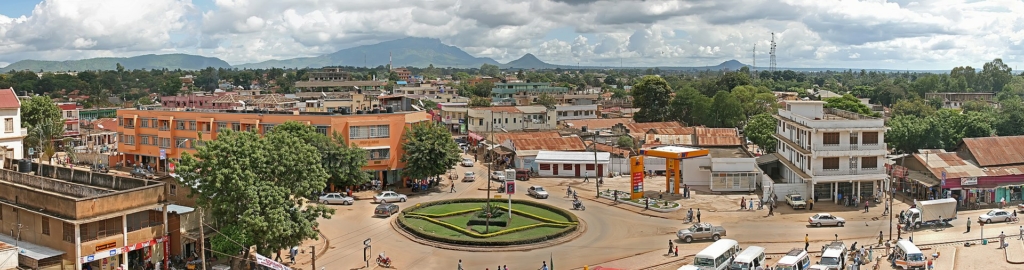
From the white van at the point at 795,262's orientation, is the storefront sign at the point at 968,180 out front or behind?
behind

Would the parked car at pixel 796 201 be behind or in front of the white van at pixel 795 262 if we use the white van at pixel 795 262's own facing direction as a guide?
behind

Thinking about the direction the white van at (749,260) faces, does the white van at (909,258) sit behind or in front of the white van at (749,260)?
behind

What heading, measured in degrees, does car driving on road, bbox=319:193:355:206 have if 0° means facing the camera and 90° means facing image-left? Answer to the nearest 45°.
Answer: approximately 270°

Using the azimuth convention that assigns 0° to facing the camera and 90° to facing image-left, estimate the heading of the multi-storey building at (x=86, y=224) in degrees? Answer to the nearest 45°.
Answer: approximately 315°

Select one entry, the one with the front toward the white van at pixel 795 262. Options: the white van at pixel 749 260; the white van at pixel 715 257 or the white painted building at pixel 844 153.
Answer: the white painted building

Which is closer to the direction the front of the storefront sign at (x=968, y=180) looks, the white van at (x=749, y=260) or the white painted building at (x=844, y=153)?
the white van

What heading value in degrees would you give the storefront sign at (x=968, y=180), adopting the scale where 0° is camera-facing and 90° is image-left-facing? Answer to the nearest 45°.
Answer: approximately 0°

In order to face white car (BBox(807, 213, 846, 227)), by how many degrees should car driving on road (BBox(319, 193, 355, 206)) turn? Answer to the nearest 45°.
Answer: approximately 45° to its right

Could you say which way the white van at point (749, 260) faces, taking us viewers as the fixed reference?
facing the viewer and to the left of the viewer

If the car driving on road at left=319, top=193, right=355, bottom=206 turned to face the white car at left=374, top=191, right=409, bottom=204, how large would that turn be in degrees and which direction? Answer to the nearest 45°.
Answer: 0° — it already faces it

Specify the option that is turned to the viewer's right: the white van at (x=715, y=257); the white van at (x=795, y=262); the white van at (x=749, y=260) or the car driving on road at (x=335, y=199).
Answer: the car driving on road

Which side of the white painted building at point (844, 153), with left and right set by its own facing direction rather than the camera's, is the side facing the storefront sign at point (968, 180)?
left
